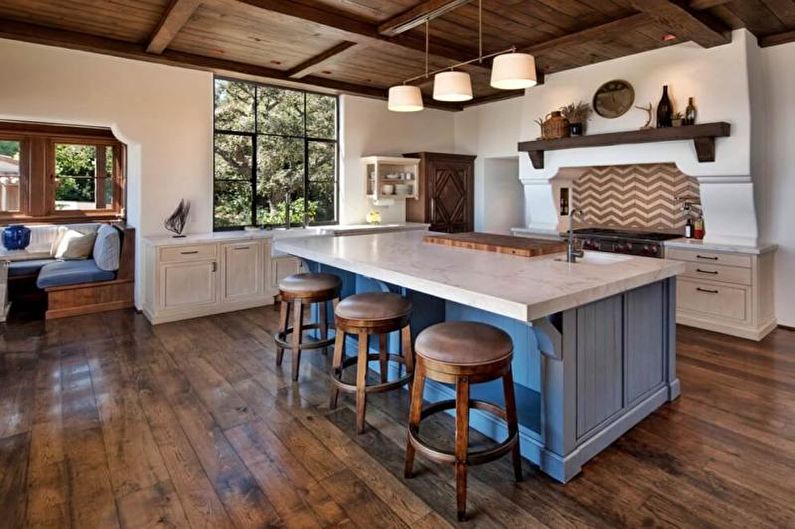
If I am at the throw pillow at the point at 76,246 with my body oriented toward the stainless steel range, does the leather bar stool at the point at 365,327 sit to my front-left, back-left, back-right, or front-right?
front-right

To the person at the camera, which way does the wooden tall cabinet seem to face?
facing the viewer and to the right of the viewer

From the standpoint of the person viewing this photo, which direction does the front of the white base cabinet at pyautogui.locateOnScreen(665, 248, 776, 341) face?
facing the viewer and to the left of the viewer

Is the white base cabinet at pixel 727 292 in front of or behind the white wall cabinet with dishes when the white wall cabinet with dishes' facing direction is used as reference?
in front

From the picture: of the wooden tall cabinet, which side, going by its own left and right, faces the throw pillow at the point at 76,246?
right

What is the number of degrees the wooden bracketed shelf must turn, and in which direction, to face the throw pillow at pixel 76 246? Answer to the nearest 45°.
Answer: approximately 45° to its right

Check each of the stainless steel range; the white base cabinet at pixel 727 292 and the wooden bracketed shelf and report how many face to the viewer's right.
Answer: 0
